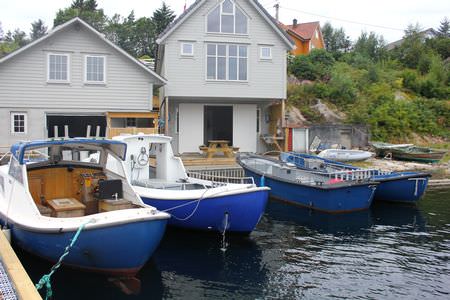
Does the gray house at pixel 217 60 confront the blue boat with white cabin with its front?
yes

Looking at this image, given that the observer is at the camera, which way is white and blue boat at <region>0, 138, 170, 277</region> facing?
facing away from the viewer and to the left of the viewer

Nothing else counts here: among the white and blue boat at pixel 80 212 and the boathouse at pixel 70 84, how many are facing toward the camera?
1

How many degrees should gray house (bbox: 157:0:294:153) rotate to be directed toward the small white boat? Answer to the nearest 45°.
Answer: approximately 90° to its left

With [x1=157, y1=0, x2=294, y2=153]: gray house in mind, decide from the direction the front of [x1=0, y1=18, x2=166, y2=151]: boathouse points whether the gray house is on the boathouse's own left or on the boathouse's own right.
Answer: on the boathouse's own left

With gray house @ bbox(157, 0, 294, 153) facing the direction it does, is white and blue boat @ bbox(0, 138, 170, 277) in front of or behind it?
in front

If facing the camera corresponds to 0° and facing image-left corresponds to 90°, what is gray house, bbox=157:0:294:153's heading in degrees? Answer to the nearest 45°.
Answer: approximately 0°

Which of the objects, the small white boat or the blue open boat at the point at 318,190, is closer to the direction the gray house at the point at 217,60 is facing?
the blue open boat

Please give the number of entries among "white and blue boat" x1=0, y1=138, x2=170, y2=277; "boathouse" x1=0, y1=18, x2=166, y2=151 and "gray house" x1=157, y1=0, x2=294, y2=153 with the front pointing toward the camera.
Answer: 2

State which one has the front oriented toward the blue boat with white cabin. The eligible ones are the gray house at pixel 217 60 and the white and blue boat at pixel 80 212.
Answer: the gray house

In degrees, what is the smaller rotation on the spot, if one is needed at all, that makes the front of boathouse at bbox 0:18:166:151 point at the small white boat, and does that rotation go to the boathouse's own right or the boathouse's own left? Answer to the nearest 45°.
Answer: approximately 90° to the boathouse's own left

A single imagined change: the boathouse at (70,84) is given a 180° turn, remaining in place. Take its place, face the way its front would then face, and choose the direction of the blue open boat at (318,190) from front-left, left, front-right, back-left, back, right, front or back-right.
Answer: back-right

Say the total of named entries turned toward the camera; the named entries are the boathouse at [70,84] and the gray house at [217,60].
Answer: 2
